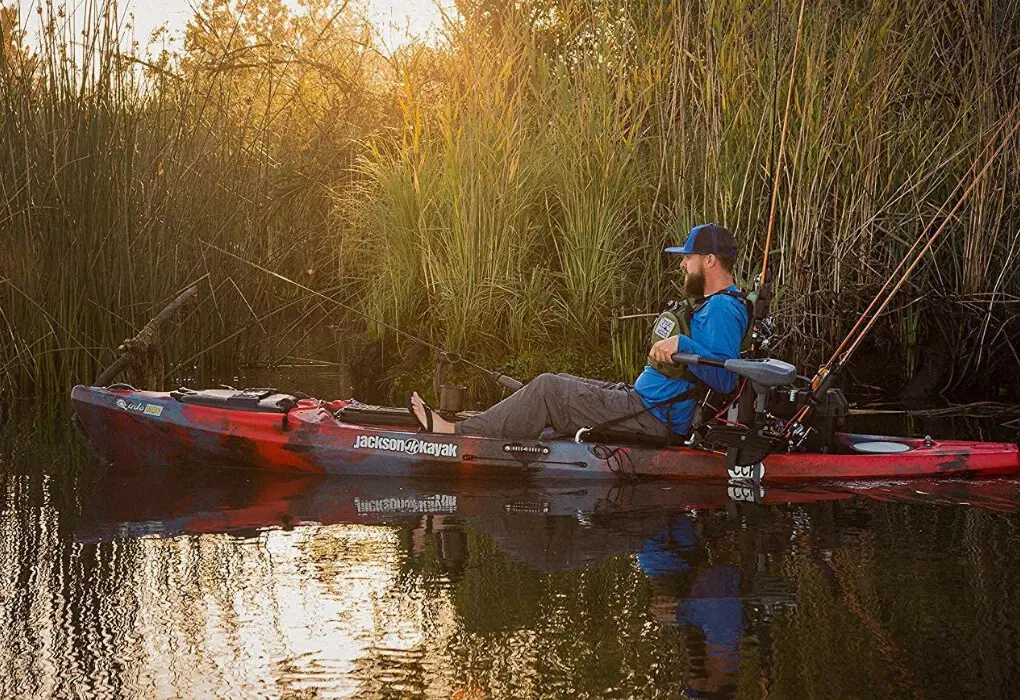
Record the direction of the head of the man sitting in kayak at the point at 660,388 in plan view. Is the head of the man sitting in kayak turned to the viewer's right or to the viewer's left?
to the viewer's left

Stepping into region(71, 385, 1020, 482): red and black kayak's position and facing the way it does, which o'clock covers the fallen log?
The fallen log is roughly at 1 o'clock from the red and black kayak.

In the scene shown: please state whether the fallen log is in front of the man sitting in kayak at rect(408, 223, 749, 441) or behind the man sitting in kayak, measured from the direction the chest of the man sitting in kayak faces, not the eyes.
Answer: in front

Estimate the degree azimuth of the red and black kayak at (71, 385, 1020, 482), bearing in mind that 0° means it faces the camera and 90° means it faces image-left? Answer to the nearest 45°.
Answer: approximately 90°

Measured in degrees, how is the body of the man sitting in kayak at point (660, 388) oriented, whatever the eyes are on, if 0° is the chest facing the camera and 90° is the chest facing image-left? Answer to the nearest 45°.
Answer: approximately 90°
